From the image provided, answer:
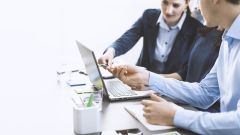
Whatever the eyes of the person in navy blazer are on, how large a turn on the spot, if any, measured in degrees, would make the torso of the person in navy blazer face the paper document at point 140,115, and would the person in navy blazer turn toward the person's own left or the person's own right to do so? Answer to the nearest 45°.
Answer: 0° — they already face it

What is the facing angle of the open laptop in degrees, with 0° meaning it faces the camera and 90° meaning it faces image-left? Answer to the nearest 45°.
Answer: approximately 270°

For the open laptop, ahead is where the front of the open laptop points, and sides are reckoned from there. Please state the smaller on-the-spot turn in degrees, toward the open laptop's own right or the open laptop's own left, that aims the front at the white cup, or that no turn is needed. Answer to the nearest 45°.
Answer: approximately 90° to the open laptop's own right

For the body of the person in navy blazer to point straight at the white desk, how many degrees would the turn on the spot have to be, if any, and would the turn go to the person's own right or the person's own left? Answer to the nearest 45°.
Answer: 0° — they already face it

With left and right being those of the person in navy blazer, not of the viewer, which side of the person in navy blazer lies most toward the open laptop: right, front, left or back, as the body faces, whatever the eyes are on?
front

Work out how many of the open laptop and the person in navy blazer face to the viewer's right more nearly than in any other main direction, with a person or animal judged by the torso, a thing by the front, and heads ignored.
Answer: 1

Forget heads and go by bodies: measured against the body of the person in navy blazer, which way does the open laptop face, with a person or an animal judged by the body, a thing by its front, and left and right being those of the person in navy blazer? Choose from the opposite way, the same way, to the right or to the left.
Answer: to the left

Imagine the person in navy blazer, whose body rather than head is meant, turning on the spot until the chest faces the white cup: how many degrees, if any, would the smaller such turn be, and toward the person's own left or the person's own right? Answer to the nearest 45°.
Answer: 0° — they already face it
